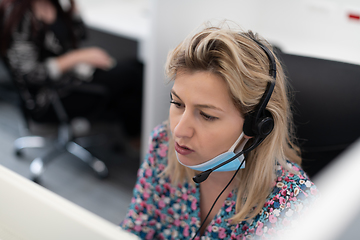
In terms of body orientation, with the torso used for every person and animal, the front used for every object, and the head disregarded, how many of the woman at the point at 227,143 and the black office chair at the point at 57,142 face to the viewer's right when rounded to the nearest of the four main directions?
1

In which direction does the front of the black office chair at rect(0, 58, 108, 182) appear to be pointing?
to the viewer's right

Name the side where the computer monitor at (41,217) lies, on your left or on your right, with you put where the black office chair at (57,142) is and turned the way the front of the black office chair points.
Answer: on your right

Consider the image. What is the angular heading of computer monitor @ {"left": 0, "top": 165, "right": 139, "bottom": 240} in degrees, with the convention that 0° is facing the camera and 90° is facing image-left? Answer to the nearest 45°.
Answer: approximately 225°

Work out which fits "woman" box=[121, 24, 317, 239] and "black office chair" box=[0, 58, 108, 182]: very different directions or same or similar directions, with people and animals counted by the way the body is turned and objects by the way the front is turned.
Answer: very different directions

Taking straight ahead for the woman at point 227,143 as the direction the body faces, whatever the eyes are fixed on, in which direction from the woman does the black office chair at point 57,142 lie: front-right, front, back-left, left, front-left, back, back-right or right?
right

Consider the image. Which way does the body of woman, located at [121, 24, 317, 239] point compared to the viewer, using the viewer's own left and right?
facing the viewer and to the left of the viewer

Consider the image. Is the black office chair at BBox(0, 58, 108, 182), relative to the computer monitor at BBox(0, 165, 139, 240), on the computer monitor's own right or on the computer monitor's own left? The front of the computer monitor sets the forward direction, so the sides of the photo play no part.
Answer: on the computer monitor's own left

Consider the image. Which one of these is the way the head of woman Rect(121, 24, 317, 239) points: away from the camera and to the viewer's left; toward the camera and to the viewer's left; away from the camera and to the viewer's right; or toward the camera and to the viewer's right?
toward the camera and to the viewer's left
